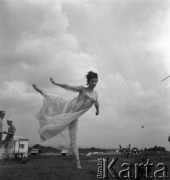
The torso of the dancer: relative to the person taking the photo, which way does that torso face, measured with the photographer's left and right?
facing the viewer and to the right of the viewer

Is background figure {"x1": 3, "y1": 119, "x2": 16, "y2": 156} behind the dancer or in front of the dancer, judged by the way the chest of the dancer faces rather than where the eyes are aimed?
behind

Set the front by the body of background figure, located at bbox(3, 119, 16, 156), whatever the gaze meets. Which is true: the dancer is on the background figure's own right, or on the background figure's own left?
on the background figure's own left
